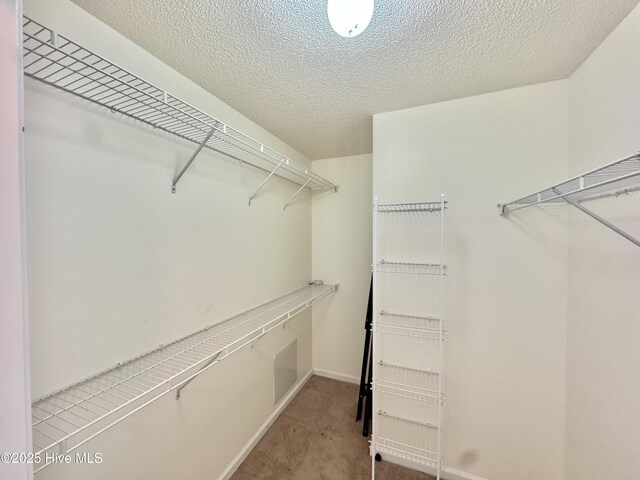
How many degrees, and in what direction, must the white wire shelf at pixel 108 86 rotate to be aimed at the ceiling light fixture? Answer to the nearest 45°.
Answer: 0° — it already faces it

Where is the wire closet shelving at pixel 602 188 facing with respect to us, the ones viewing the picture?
facing the viewer and to the left of the viewer

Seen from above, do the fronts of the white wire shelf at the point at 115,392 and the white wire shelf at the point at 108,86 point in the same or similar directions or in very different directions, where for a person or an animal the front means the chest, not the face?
same or similar directions

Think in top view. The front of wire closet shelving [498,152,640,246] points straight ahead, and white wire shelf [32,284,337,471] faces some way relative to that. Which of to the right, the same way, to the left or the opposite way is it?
the opposite way

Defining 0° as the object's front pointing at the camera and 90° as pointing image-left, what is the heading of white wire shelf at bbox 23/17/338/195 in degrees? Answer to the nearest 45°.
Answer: approximately 315°

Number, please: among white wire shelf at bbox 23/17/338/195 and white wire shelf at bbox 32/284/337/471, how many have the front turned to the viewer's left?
0

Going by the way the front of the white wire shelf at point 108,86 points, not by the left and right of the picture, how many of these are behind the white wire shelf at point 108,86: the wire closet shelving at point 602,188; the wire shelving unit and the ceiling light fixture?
0

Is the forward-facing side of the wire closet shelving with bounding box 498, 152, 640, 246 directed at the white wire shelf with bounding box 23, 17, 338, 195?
yes

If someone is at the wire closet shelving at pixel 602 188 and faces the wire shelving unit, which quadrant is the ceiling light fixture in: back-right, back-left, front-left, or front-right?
front-left

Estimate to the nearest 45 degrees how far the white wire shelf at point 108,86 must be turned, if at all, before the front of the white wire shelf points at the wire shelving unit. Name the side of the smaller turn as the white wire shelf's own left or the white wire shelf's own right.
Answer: approximately 45° to the white wire shelf's own left

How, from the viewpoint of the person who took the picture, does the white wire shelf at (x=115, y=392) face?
facing the viewer and to the right of the viewer

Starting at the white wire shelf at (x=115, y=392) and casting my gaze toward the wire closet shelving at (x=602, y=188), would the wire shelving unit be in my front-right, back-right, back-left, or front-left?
front-left

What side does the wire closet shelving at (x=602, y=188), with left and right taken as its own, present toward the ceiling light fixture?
front

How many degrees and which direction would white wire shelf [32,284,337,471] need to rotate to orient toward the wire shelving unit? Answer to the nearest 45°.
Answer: approximately 45° to its left

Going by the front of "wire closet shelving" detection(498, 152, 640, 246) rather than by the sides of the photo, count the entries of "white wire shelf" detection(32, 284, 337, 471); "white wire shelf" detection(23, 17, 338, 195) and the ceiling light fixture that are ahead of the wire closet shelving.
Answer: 3

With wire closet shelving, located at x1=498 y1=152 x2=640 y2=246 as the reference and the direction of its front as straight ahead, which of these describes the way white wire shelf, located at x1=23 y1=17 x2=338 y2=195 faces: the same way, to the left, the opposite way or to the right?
the opposite way

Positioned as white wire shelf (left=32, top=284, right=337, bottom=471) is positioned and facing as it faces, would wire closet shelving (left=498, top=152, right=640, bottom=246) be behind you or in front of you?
in front
